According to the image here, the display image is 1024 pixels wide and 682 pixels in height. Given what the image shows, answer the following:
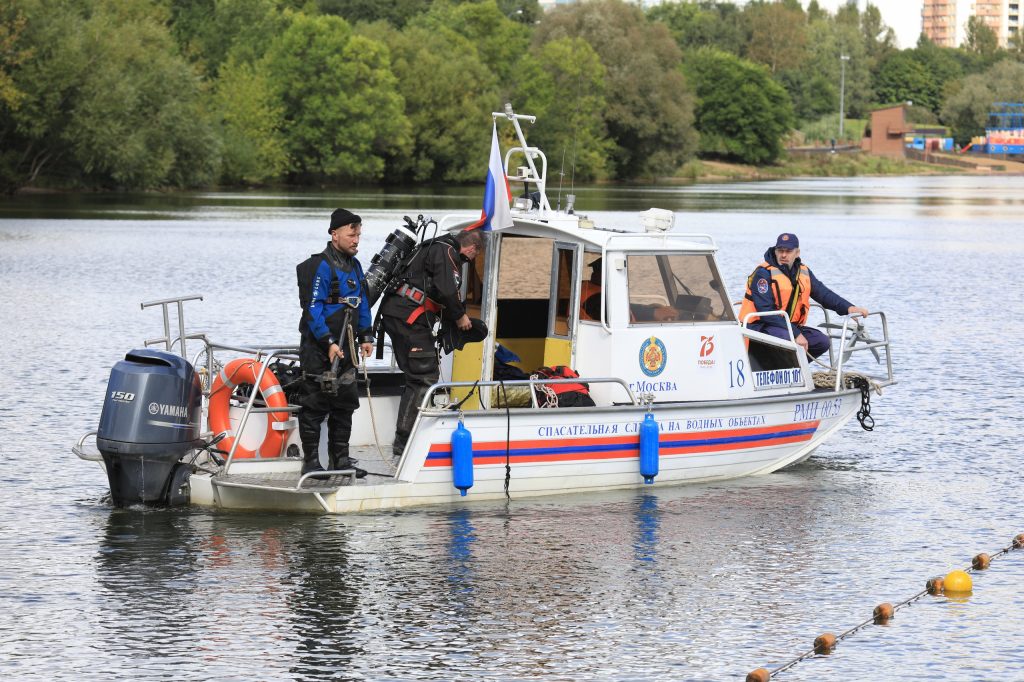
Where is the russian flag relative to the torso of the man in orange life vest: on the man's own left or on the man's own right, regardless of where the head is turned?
on the man's own right

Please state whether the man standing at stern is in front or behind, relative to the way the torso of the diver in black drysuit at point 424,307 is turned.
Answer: behind

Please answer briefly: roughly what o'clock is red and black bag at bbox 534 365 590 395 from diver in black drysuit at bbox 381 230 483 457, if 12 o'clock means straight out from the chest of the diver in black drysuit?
The red and black bag is roughly at 11 o'clock from the diver in black drysuit.

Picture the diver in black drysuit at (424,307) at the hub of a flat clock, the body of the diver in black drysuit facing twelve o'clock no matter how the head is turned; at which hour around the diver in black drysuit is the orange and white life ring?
The orange and white life ring is roughly at 6 o'clock from the diver in black drysuit.

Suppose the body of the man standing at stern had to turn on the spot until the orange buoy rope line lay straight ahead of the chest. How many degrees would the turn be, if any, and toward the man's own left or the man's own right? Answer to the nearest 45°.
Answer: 0° — they already face it

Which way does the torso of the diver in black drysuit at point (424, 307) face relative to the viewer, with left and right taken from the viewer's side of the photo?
facing to the right of the viewer

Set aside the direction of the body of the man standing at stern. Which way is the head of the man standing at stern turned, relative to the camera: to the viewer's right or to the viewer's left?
to the viewer's right

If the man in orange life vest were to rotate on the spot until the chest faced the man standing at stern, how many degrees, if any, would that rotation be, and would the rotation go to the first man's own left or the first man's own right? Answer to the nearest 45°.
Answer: approximately 90° to the first man's own right

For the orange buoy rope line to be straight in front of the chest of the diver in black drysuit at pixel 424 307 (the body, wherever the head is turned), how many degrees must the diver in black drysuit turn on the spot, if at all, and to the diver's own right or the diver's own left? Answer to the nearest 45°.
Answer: approximately 45° to the diver's own right
